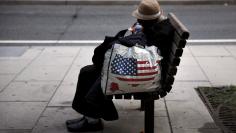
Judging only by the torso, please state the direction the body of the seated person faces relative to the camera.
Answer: to the viewer's left

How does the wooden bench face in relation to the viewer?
to the viewer's left
